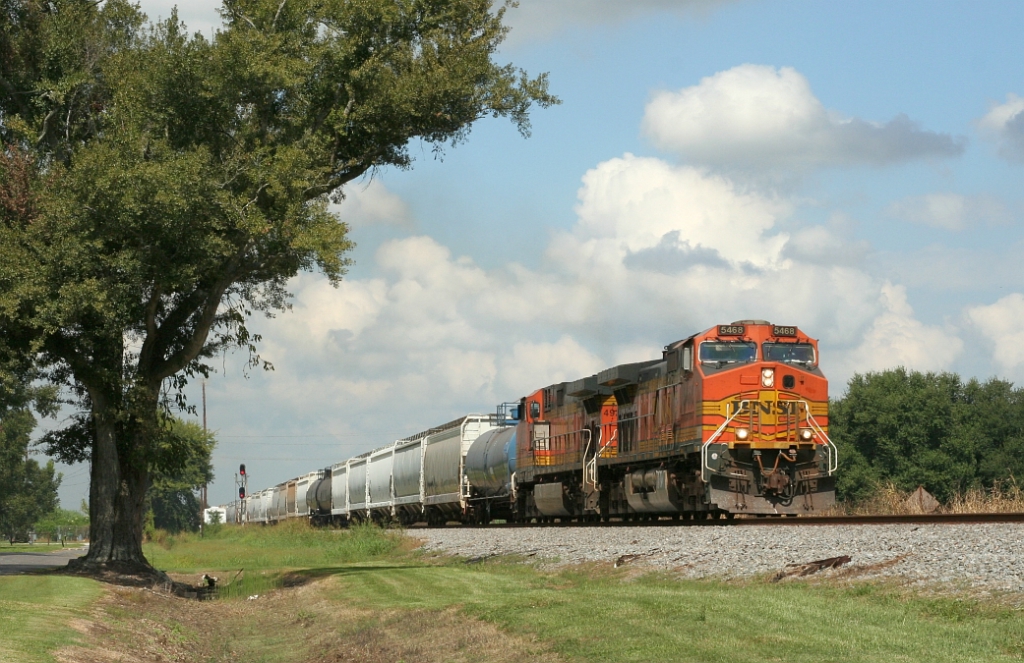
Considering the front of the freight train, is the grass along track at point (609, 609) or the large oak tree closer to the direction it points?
the grass along track

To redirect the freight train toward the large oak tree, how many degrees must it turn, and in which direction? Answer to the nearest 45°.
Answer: approximately 90° to its right

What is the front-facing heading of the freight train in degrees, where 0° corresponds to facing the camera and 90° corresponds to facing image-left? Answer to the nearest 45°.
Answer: approximately 315°
